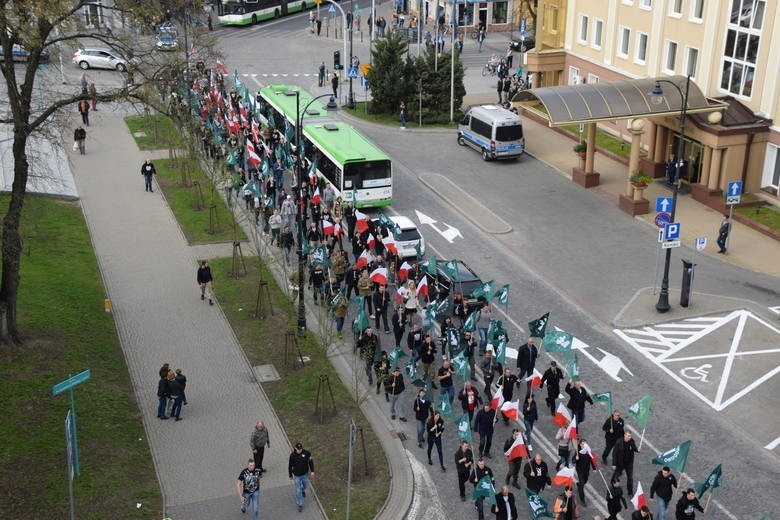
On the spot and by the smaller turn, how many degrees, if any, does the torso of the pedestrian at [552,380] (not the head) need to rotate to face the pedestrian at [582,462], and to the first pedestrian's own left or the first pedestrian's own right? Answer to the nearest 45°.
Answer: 0° — they already face them

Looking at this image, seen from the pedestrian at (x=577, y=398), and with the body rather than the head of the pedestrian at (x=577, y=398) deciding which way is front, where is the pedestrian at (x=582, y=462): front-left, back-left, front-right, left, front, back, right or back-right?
front-right

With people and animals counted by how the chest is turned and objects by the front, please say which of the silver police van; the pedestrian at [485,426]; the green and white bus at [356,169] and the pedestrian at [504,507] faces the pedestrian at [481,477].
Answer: the pedestrian at [485,426]

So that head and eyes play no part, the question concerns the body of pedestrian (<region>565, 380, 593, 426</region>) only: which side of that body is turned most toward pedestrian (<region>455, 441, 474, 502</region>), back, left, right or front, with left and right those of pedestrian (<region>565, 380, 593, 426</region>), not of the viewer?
right

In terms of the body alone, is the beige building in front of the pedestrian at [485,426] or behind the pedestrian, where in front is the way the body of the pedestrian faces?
behind

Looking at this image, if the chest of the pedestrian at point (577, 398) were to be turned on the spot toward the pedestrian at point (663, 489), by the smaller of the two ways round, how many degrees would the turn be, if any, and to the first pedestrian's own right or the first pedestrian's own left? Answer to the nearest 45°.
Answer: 0° — they already face them

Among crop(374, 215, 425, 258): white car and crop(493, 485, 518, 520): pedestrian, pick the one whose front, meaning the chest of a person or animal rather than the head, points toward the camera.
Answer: the pedestrian

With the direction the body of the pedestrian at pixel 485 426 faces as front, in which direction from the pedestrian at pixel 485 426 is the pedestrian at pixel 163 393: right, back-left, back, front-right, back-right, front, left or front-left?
right

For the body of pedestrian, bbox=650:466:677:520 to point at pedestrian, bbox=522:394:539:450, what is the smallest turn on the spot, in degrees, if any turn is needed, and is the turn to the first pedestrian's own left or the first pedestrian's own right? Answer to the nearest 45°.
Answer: approximately 135° to the first pedestrian's own right

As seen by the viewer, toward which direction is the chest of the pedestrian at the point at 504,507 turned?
toward the camera

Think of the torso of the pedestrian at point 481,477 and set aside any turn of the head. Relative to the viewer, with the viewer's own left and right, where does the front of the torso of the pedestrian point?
facing the viewer

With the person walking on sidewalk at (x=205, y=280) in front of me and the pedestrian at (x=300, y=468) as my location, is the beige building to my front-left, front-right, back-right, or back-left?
front-right
